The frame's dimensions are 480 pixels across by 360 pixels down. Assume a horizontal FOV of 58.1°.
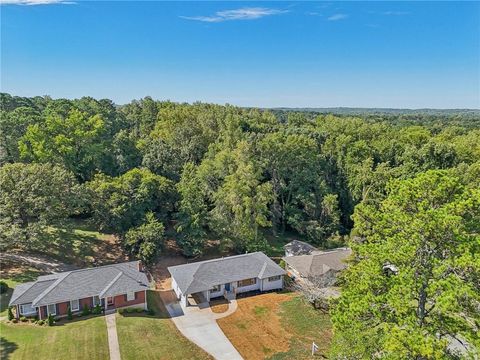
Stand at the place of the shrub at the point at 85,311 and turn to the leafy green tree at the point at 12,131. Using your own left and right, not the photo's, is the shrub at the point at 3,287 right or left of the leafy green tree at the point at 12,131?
left

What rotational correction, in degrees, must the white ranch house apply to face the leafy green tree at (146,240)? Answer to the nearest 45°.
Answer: approximately 135° to its right

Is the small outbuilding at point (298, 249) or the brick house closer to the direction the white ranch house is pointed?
the brick house

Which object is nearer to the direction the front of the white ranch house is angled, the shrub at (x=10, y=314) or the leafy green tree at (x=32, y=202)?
the shrub

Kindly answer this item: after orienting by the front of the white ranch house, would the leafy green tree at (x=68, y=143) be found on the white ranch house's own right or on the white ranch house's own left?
on the white ranch house's own right

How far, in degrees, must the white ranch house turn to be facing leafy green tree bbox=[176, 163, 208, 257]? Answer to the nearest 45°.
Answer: approximately 135° to its right

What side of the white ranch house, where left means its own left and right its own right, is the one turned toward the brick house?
right

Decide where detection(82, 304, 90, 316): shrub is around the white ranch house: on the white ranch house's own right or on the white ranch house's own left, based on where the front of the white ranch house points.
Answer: on the white ranch house's own right

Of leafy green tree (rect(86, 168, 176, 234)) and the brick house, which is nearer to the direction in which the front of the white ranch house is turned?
the brick house

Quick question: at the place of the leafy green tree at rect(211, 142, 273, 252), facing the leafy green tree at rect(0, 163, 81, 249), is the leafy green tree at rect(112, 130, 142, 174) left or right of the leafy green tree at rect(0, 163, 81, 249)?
right

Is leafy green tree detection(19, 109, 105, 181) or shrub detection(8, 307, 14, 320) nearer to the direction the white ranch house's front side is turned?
the shrub

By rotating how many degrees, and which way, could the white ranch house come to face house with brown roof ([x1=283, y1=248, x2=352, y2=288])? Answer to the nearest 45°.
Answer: approximately 90° to its left

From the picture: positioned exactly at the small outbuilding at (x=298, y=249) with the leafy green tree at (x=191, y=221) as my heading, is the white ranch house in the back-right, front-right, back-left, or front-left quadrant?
front-left

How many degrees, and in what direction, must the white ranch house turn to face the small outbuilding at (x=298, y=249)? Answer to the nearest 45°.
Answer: approximately 135° to its left

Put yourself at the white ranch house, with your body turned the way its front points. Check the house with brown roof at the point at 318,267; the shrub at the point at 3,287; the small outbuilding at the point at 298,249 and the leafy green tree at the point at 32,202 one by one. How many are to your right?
2

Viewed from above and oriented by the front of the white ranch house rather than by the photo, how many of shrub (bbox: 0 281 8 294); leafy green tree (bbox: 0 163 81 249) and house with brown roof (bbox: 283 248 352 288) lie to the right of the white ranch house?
2

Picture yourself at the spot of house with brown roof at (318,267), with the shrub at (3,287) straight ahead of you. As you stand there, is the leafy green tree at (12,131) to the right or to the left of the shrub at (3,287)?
right

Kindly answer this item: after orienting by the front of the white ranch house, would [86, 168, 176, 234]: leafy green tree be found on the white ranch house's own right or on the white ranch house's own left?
on the white ranch house's own right

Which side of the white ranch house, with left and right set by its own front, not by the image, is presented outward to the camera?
front

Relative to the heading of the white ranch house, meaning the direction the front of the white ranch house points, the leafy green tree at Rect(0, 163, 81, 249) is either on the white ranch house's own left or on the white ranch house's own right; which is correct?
on the white ranch house's own right
